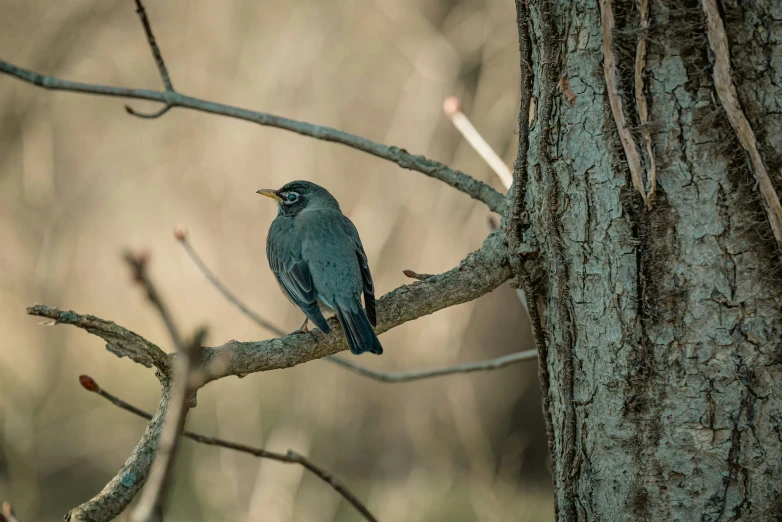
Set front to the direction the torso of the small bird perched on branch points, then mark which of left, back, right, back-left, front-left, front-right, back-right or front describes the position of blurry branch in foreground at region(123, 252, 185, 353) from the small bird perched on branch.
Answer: back-left

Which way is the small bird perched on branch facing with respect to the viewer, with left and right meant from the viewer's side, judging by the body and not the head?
facing away from the viewer and to the left of the viewer
